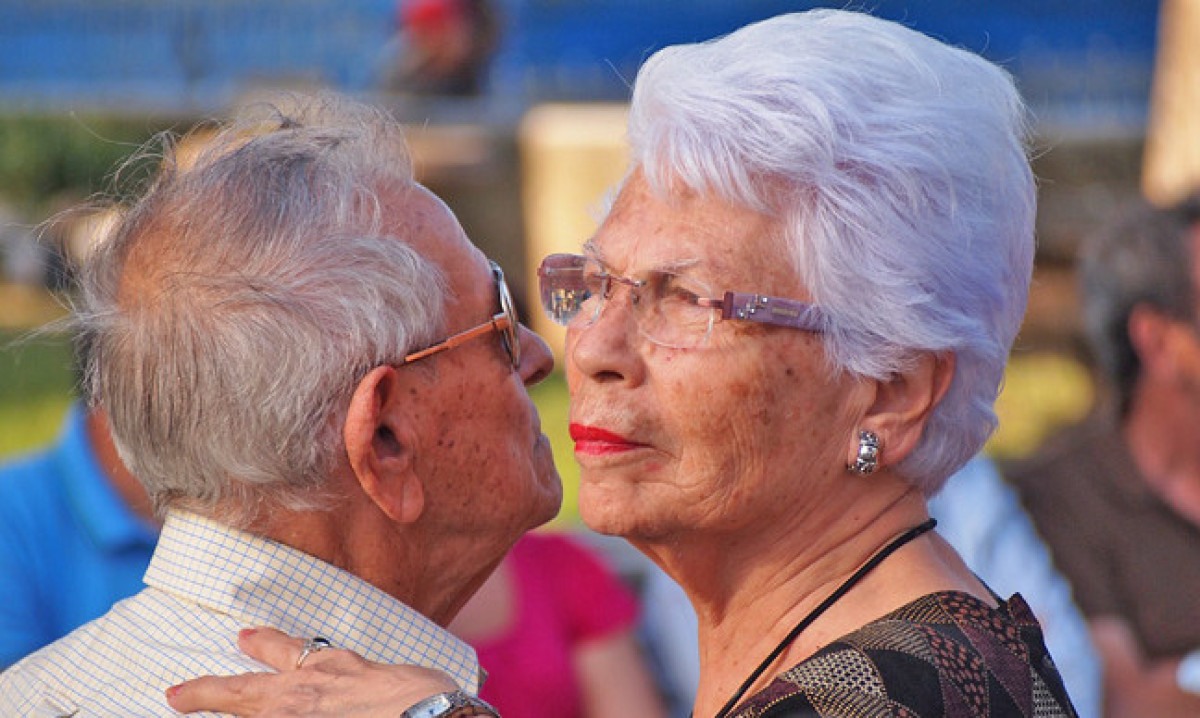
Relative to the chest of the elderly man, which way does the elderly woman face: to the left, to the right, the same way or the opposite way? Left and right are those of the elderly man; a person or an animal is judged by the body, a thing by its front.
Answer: the opposite way

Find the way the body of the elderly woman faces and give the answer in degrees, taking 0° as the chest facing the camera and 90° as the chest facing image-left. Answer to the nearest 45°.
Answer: approximately 45°

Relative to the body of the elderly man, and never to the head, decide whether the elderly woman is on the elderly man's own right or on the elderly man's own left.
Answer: on the elderly man's own right

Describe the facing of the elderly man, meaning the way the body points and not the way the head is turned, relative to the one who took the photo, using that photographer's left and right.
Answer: facing away from the viewer and to the right of the viewer

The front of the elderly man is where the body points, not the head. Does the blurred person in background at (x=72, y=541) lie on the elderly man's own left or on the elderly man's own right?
on the elderly man's own left

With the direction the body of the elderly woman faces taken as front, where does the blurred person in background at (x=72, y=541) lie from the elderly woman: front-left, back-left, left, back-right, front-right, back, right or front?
right

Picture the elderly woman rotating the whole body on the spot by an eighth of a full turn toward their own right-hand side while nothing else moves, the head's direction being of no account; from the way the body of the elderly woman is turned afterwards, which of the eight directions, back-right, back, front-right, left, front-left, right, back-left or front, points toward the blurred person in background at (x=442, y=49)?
right

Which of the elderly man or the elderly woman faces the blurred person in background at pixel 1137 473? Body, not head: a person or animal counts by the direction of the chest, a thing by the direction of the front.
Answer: the elderly man

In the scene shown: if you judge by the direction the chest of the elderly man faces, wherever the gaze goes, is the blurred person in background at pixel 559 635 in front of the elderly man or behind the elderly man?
in front

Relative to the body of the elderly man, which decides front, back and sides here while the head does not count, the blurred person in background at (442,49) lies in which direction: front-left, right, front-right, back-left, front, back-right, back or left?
front-left

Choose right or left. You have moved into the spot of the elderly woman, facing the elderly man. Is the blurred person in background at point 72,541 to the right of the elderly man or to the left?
right

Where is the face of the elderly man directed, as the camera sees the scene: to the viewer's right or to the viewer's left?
to the viewer's right
